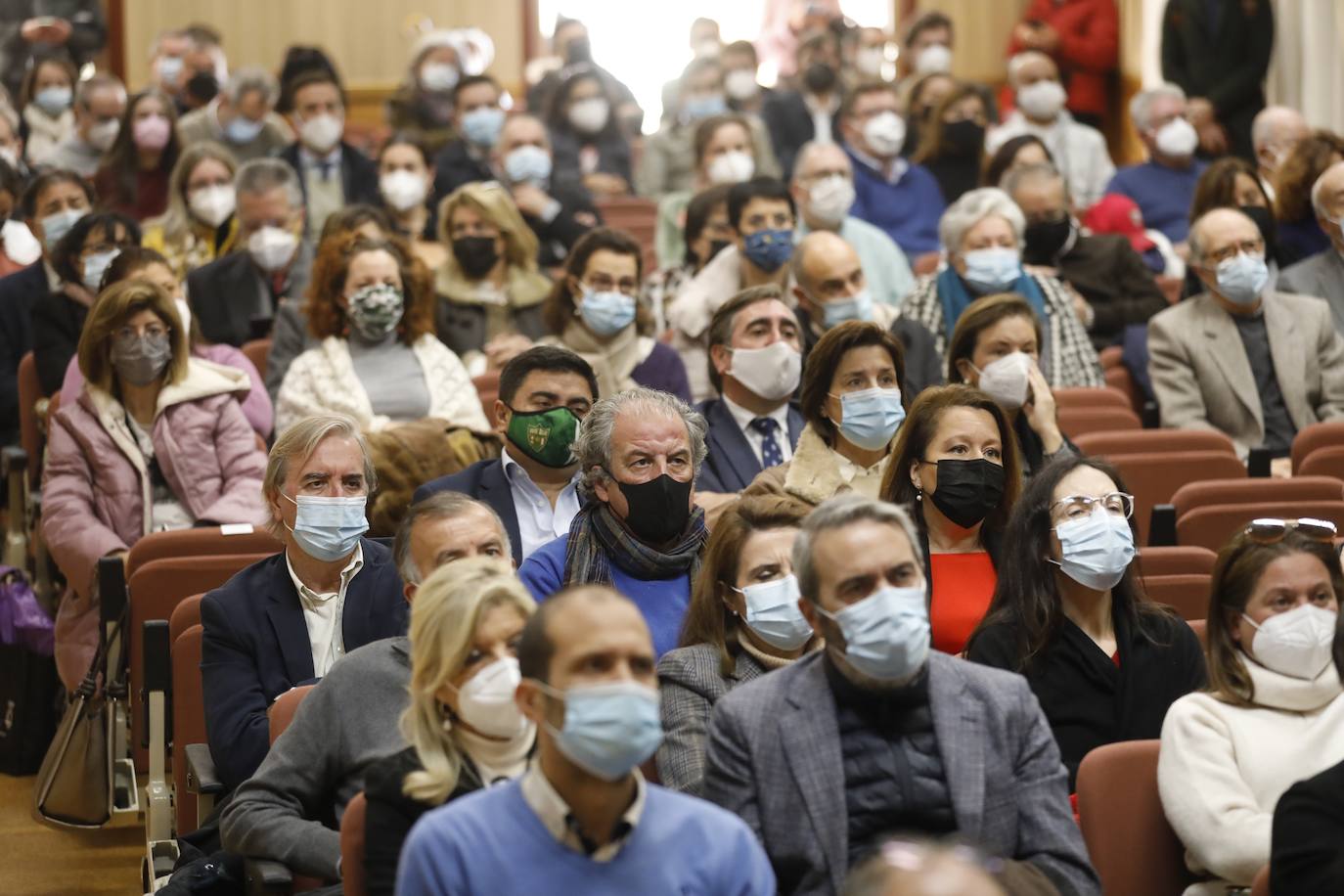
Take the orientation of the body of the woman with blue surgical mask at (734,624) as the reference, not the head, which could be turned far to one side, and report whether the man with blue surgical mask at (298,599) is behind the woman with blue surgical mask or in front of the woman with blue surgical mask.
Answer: behind

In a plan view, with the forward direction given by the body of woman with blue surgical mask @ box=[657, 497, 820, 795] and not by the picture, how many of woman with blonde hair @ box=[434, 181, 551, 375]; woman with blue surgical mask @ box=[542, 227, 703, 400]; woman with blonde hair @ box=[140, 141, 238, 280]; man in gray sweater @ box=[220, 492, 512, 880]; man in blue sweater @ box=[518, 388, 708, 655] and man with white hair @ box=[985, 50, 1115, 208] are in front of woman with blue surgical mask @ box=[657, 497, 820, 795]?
0

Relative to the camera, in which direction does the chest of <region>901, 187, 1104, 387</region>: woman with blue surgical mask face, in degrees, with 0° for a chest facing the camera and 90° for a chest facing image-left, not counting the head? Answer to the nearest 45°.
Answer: approximately 0°

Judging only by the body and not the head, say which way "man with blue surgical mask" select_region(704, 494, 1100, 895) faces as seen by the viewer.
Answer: toward the camera

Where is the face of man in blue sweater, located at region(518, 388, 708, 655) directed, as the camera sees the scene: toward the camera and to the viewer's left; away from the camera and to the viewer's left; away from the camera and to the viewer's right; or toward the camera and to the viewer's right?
toward the camera and to the viewer's right

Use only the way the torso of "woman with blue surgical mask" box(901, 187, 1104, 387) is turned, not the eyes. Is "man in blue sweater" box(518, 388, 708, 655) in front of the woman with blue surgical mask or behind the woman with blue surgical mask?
in front

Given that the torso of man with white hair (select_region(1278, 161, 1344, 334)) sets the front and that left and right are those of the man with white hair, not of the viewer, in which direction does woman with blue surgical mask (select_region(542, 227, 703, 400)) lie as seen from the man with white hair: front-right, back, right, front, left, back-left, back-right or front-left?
right

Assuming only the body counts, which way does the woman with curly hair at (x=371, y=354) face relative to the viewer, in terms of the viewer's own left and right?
facing the viewer

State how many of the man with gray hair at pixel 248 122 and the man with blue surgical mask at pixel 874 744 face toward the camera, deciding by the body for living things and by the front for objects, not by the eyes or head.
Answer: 2

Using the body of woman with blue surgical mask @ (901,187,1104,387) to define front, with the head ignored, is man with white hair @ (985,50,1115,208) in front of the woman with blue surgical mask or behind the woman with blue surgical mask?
behind

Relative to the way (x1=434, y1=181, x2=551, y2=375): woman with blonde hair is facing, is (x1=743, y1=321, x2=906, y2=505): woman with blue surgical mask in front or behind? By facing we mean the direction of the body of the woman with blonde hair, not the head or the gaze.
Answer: in front

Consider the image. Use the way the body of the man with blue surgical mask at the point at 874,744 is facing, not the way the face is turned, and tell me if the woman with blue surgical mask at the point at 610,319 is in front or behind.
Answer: behind

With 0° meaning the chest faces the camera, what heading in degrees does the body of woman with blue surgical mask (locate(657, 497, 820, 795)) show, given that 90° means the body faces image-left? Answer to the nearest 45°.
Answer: approximately 315°

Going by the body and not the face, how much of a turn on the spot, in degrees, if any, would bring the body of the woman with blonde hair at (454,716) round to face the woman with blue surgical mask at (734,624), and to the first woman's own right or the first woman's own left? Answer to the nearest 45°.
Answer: approximately 90° to the first woman's own left

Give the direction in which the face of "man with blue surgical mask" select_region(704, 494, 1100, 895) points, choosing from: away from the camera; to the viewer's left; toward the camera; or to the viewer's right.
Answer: toward the camera

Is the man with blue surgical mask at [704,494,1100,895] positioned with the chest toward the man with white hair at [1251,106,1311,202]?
no

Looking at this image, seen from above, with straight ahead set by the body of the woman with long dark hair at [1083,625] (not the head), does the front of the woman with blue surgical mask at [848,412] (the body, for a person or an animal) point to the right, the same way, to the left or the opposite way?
the same way
